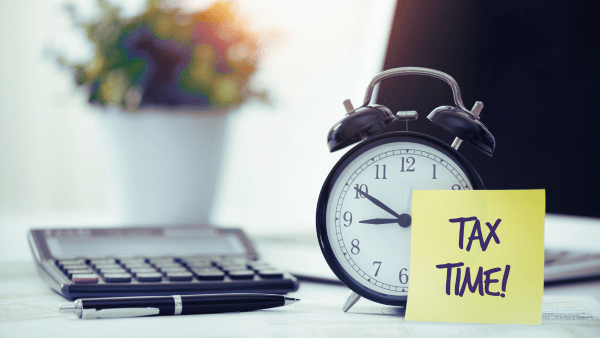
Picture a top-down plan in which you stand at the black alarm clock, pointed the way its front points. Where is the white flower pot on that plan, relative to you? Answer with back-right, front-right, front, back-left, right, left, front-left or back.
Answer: back-right

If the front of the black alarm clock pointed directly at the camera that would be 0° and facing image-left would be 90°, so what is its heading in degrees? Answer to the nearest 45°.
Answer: approximately 0°

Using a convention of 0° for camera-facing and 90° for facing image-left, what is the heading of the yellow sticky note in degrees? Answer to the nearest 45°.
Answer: approximately 0°
